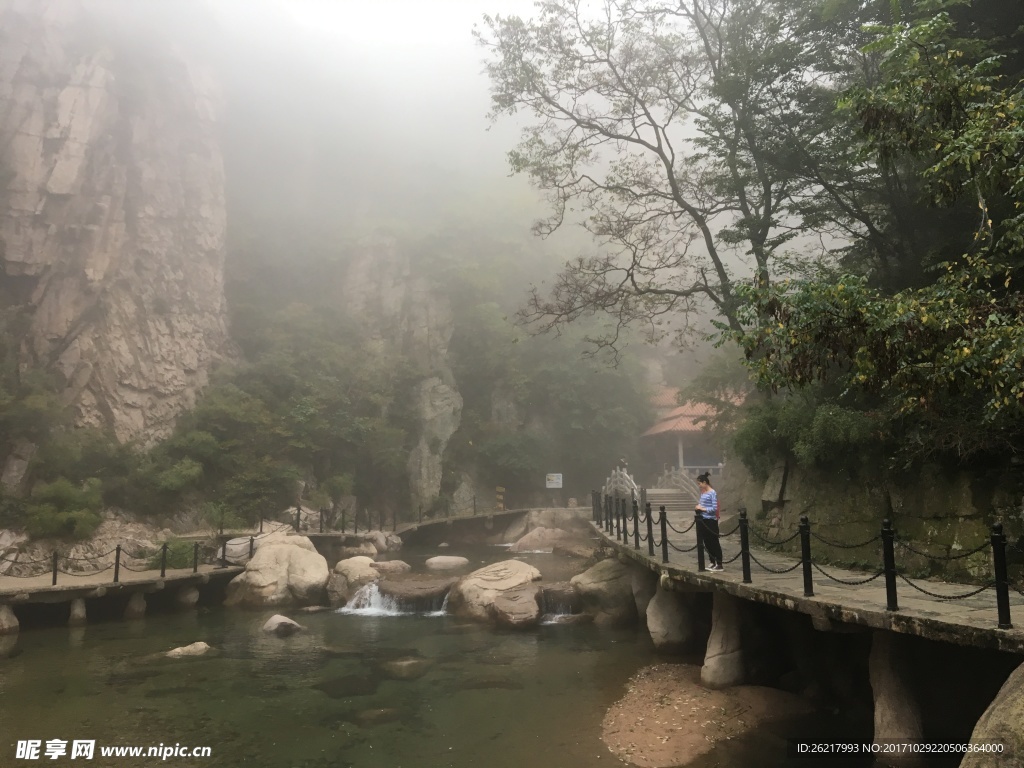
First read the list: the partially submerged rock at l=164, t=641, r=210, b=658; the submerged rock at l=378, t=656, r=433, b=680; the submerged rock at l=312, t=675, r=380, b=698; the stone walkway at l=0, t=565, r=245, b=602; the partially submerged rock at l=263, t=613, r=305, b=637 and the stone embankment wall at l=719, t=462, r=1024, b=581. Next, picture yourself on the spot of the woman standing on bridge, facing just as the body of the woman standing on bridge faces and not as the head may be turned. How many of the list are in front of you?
5

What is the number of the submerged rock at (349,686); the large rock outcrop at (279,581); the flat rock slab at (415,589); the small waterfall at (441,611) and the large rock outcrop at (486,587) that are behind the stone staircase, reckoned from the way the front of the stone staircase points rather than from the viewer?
0

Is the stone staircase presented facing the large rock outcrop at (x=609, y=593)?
yes

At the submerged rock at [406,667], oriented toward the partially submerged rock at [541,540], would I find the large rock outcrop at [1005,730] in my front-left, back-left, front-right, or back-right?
back-right

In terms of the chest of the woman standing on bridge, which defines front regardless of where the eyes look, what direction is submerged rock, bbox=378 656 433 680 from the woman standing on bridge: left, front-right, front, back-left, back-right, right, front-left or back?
front

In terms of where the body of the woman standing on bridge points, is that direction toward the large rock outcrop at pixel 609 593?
no

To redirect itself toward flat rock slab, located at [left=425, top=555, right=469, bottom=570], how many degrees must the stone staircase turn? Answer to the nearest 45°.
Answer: approximately 45° to its right

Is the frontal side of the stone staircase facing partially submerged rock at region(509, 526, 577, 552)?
no

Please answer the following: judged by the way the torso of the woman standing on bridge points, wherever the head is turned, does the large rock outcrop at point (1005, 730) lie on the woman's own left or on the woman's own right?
on the woman's own left

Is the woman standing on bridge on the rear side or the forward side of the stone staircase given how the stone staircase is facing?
on the forward side

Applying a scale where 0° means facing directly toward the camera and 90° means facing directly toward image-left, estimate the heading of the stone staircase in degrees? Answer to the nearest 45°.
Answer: approximately 0°

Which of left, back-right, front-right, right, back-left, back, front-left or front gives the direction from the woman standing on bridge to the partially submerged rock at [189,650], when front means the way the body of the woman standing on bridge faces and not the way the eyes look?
front

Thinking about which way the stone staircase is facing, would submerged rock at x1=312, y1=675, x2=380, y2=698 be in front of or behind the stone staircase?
in front

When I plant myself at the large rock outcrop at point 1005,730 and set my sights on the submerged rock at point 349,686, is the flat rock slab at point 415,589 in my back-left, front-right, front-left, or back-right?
front-right

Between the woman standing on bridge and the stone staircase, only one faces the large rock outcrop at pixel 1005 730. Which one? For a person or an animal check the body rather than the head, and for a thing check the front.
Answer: the stone staircase

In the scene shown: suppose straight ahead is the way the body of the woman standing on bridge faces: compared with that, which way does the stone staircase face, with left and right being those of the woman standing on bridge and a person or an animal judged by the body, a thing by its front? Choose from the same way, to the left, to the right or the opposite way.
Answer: to the left
